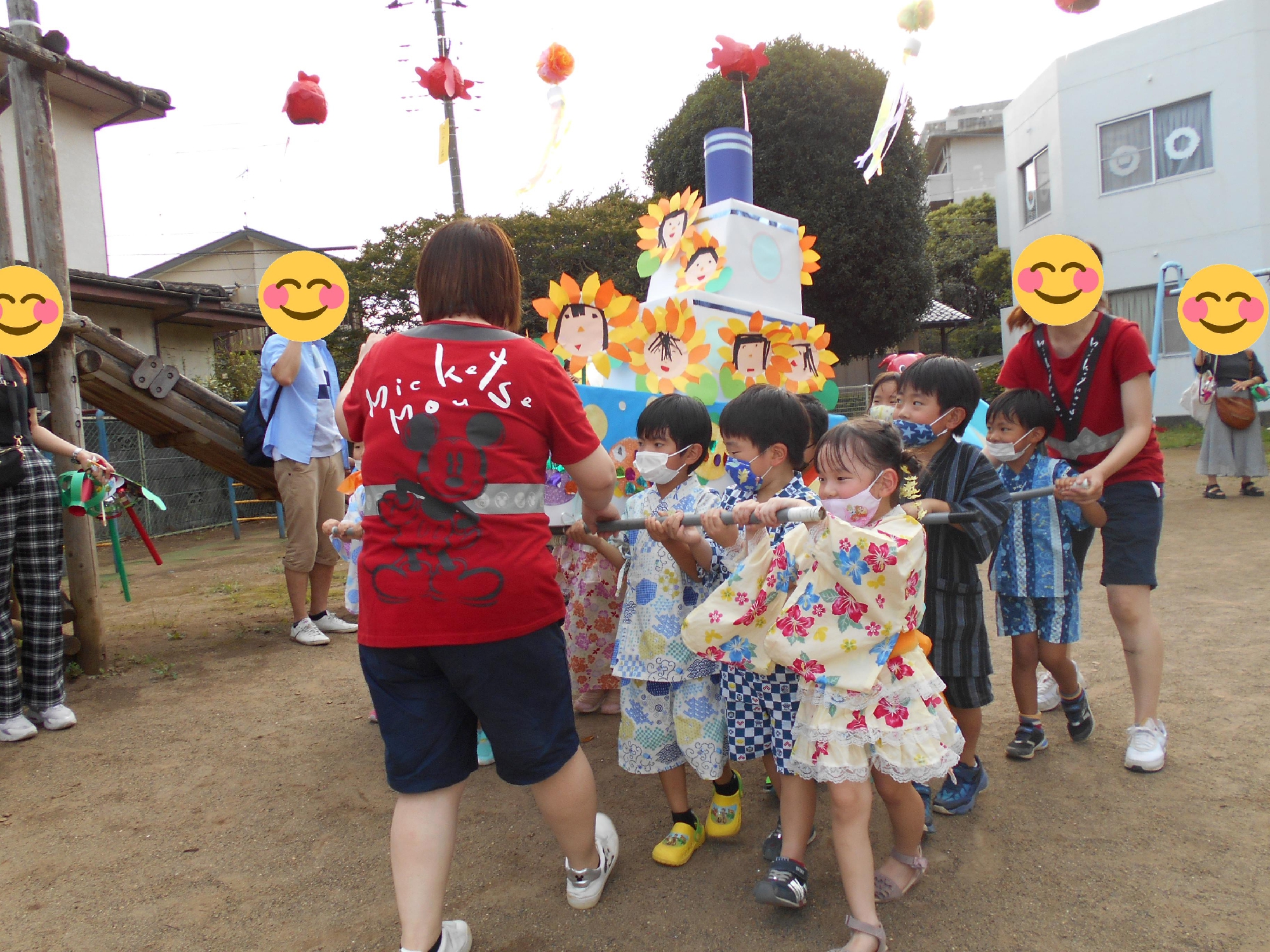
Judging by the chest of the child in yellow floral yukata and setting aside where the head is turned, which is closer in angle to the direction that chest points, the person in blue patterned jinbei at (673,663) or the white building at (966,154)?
the person in blue patterned jinbei

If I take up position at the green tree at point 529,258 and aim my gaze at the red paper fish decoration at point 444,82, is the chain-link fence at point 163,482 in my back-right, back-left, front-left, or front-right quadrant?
front-right

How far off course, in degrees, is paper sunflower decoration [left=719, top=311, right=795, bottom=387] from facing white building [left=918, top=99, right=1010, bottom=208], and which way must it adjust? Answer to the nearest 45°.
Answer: approximately 180°

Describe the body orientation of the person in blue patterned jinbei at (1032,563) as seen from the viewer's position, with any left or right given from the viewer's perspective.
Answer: facing the viewer and to the left of the viewer

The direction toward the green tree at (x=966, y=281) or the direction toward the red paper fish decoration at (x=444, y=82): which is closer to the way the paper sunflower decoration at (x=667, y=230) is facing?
the red paper fish decoration

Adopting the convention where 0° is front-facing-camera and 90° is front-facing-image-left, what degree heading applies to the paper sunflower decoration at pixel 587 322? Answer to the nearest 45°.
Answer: approximately 0°

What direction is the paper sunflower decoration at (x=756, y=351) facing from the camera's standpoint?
toward the camera

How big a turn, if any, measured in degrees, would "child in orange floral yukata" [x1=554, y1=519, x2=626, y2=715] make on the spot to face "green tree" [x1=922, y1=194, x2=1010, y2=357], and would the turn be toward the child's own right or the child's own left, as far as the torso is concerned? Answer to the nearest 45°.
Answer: approximately 180°

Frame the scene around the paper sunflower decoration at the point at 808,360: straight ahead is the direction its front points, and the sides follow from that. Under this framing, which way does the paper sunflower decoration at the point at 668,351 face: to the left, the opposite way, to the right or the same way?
the same way

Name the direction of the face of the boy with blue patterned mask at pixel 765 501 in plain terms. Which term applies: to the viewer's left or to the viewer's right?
to the viewer's left

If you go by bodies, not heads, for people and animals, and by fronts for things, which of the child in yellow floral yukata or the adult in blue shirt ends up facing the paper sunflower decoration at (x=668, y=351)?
the adult in blue shirt

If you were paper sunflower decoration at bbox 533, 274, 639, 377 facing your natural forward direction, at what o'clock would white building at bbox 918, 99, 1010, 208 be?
The white building is roughly at 7 o'clock from the paper sunflower decoration.

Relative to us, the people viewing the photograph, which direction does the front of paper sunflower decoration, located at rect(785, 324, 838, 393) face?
facing the viewer

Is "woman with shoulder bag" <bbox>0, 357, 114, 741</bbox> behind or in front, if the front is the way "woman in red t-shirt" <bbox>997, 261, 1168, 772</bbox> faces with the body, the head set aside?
in front

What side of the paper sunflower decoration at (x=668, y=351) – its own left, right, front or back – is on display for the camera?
front

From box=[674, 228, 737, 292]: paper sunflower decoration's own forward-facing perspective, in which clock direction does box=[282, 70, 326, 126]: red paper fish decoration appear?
The red paper fish decoration is roughly at 3 o'clock from the paper sunflower decoration.
